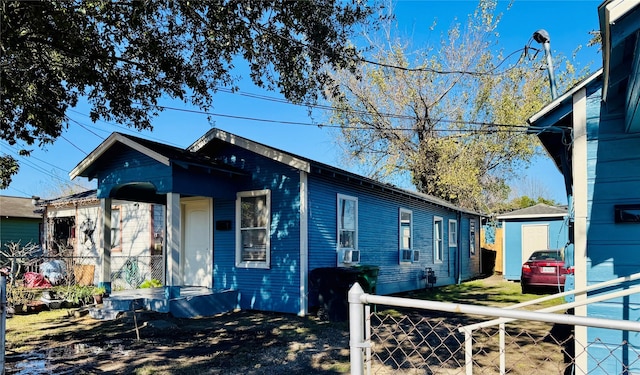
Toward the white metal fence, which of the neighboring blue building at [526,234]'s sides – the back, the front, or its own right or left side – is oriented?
front

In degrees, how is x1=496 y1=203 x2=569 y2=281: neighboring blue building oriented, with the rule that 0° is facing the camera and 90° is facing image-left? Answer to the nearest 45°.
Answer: approximately 0°

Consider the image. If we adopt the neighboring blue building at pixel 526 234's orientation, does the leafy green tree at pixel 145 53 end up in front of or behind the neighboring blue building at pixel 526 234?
in front

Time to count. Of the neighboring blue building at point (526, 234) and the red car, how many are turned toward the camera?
1

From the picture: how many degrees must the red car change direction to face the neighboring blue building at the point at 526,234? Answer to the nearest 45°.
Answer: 0° — it already faces it

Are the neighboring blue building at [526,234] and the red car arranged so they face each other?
yes

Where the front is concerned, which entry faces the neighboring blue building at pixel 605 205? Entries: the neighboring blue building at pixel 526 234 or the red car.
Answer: the neighboring blue building at pixel 526 234

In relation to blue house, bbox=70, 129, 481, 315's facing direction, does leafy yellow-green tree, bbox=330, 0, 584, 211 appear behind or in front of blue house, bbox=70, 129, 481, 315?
behind

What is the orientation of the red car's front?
away from the camera

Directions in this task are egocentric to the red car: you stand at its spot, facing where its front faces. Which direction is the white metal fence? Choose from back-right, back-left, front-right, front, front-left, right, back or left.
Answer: back
